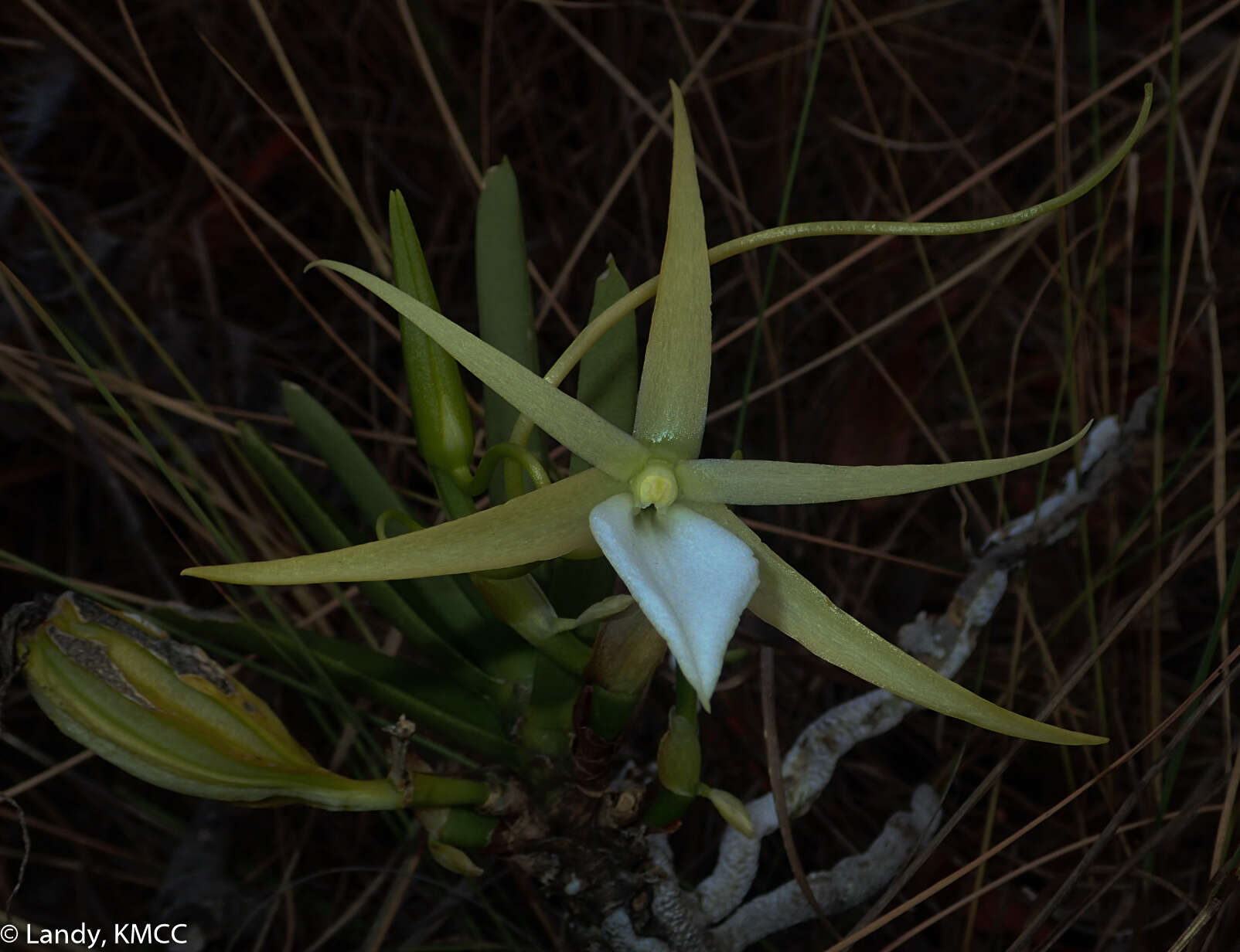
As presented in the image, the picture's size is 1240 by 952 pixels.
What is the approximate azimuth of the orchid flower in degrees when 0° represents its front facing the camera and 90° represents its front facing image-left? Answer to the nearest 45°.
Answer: approximately 0°
